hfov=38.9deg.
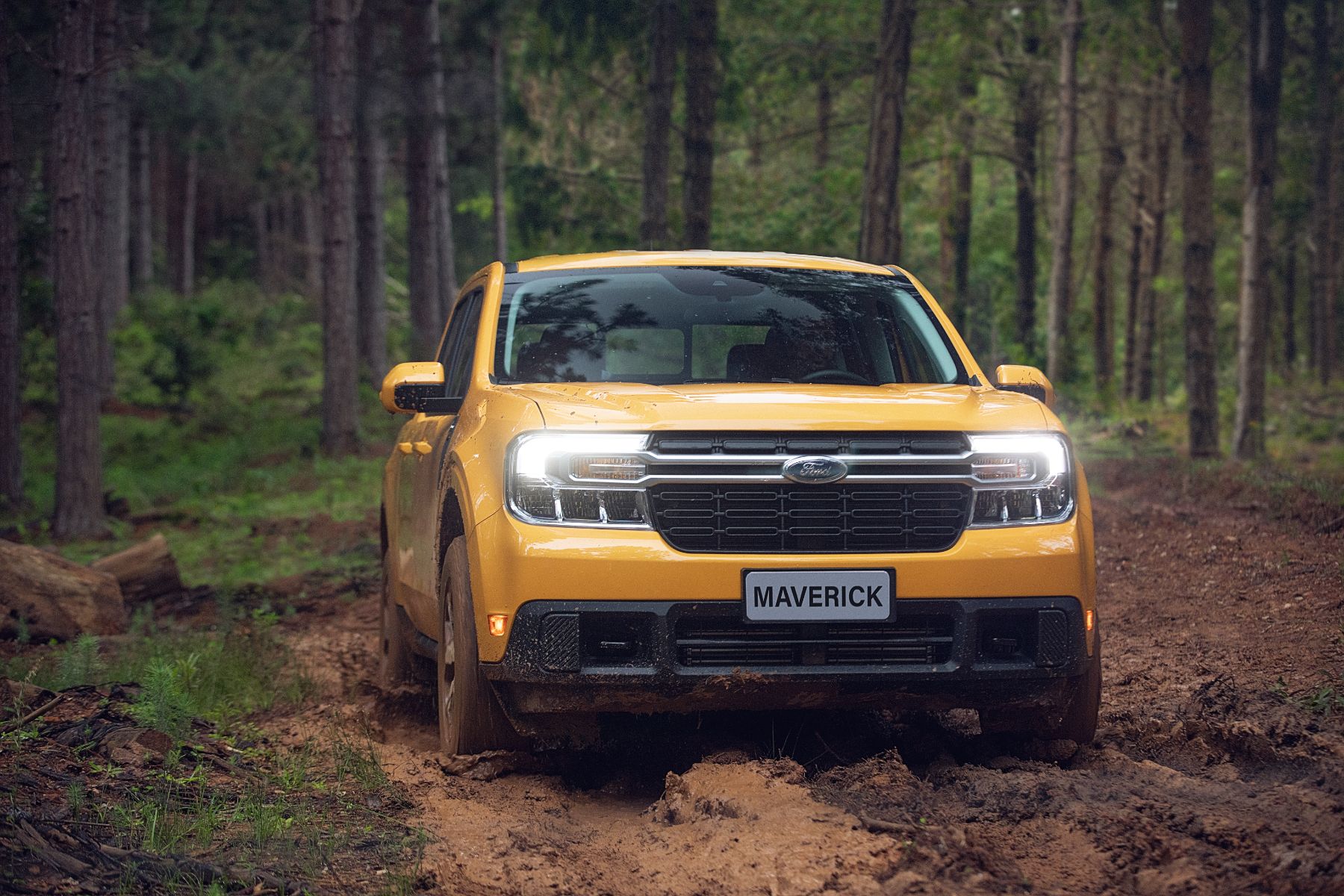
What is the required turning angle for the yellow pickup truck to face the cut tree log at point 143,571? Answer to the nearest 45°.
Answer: approximately 135° to its right

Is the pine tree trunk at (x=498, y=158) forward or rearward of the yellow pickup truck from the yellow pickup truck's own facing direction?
rearward

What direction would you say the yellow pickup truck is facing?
toward the camera

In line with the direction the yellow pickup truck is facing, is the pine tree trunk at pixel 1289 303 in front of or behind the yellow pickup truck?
behind

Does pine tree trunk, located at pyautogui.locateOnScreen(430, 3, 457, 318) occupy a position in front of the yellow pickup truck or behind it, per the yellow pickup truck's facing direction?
behind

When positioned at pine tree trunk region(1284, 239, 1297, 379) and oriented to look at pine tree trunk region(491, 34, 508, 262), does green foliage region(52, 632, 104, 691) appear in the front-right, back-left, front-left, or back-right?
front-left

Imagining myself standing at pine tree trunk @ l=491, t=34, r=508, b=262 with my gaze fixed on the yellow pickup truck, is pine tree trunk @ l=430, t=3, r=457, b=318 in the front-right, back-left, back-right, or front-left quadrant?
front-right

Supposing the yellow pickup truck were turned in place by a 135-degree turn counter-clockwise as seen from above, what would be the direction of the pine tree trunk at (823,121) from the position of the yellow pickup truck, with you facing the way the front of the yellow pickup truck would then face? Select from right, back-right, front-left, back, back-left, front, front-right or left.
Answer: front-left

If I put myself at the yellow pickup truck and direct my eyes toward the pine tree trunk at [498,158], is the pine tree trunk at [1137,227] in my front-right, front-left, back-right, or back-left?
front-right

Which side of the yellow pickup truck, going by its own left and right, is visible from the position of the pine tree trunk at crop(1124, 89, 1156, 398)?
back

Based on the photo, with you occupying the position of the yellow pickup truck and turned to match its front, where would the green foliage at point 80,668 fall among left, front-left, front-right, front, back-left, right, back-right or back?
back-right

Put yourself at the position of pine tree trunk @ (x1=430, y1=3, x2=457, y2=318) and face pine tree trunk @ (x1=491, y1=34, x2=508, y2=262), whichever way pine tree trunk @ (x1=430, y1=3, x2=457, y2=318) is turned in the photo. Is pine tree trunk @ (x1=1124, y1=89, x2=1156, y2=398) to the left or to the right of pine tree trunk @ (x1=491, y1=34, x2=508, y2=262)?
right
